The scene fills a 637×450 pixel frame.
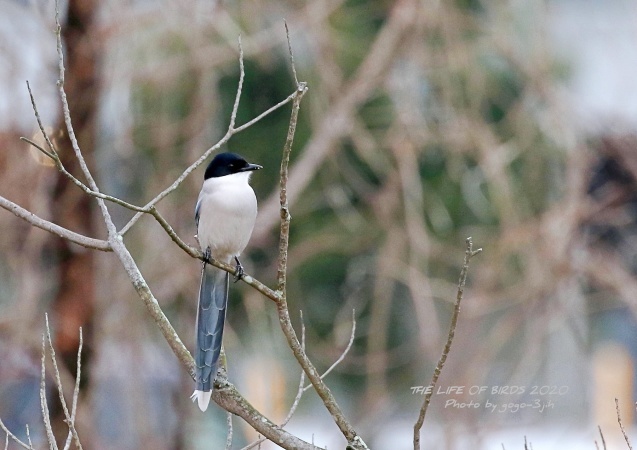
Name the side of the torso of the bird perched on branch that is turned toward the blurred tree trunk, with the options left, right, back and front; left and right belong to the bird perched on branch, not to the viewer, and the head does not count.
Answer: back

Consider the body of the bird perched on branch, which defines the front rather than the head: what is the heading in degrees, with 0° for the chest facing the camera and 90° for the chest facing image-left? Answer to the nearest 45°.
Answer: approximately 315°

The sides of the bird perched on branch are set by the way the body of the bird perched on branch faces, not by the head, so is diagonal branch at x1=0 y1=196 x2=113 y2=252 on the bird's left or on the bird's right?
on the bird's right
